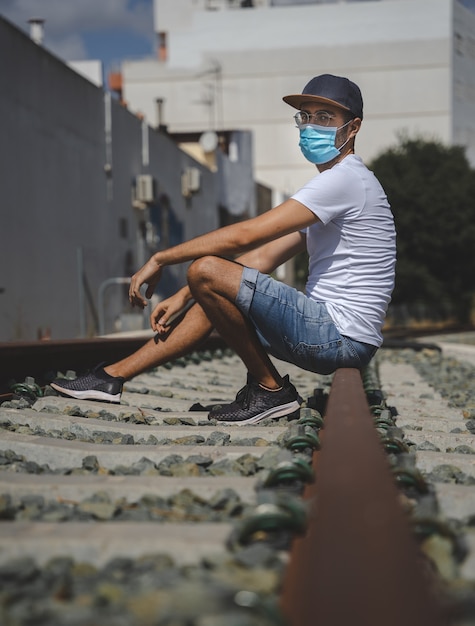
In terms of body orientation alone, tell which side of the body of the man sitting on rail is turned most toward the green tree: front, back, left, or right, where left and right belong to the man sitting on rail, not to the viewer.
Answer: right

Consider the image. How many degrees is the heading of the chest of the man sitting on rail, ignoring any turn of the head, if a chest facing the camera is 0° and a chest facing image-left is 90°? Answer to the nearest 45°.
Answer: approximately 90°

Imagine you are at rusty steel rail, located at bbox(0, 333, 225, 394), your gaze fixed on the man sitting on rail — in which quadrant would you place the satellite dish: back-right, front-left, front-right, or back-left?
back-left

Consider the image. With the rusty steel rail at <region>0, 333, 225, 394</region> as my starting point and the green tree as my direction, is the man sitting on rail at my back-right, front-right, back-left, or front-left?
back-right

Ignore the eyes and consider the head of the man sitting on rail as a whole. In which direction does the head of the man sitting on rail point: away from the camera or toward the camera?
toward the camera

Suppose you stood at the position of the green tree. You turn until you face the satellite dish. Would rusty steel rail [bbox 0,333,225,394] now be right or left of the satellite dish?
left

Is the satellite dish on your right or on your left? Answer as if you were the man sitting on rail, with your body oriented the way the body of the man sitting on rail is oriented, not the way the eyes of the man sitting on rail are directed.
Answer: on your right

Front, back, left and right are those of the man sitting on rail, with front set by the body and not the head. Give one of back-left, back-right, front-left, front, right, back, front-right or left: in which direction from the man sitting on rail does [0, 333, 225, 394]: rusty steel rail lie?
front-right
